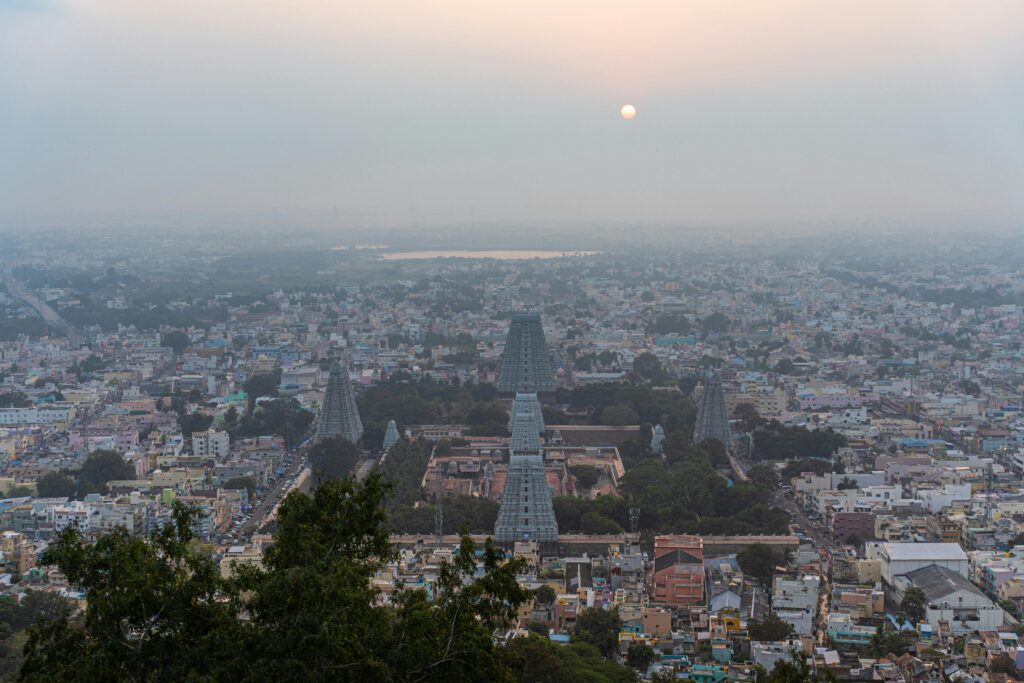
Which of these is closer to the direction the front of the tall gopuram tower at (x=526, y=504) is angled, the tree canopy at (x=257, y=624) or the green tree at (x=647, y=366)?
the tree canopy

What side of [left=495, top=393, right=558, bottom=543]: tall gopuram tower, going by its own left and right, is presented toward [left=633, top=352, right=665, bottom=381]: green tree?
back

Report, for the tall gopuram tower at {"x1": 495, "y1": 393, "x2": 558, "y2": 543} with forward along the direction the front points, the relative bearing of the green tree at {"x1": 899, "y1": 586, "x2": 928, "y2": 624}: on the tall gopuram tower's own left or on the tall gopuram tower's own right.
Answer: on the tall gopuram tower's own left

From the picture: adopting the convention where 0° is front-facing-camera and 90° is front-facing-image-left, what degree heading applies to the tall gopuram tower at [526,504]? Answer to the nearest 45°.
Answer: approximately 0°

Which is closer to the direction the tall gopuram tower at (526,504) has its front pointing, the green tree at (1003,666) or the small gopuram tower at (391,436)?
the green tree

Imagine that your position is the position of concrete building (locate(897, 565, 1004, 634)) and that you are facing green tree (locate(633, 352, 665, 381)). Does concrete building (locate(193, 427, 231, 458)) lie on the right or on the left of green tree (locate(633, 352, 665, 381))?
left

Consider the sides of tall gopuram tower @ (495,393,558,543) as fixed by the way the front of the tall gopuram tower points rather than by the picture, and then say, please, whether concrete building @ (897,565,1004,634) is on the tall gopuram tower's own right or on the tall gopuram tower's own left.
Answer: on the tall gopuram tower's own left

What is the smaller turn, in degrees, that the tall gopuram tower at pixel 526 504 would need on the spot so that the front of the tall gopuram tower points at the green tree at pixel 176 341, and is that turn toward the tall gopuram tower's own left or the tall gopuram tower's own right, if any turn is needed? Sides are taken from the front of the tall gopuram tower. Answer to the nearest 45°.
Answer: approximately 135° to the tall gopuram tower's own right

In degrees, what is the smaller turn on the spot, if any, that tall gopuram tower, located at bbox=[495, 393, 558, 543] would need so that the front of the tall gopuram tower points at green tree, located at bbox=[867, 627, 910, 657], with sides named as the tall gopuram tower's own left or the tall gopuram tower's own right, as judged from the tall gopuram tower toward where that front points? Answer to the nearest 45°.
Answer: approximately 45° to the tall gopuram tower's own left
